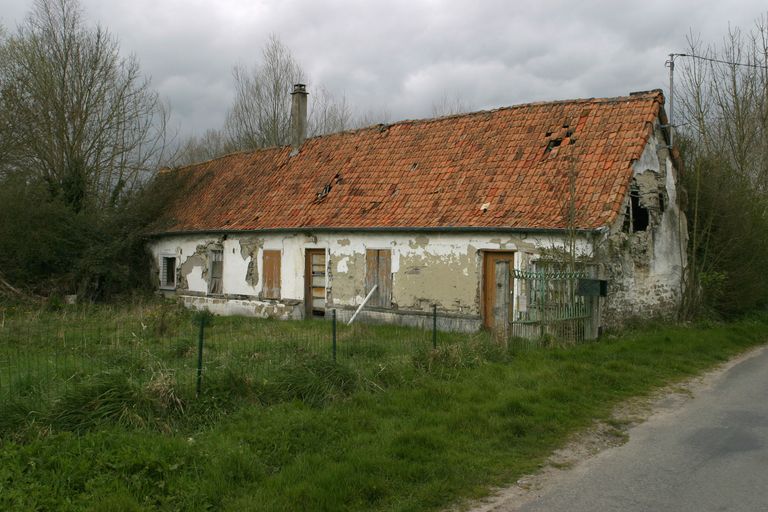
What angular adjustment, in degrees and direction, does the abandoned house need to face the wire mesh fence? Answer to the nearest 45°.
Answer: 0° — it already faces it

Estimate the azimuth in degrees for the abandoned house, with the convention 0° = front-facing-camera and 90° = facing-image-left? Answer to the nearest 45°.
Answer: approximately 45°
